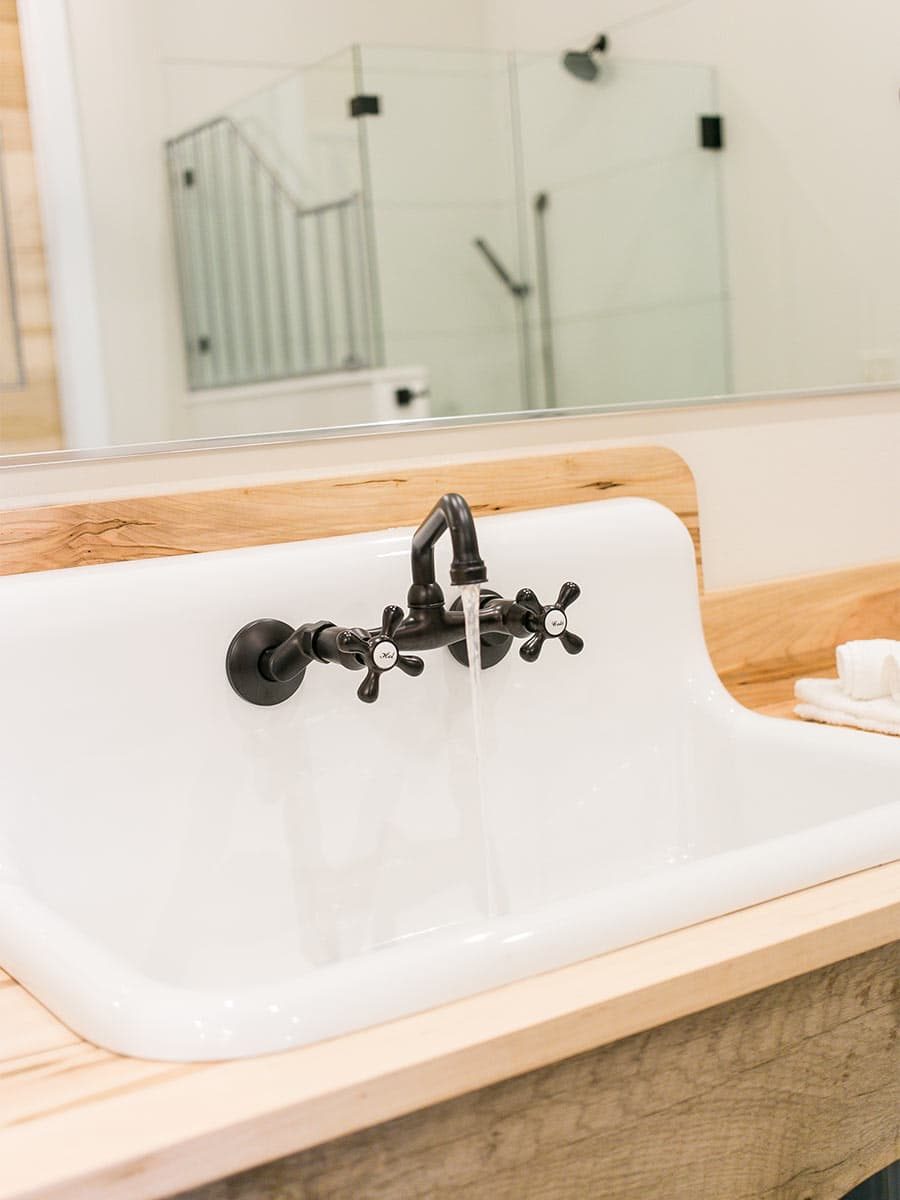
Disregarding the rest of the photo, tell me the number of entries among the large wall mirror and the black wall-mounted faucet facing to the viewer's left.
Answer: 0

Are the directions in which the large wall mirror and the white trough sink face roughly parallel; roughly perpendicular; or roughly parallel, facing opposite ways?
roughly parallel

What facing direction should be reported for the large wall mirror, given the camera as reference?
facing the viewer and to the right of the viewer

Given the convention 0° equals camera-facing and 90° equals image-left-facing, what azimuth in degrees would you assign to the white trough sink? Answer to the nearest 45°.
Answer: approximately 315°

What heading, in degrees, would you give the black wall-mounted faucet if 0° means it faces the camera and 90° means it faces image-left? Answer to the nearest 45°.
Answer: approximately 315°
